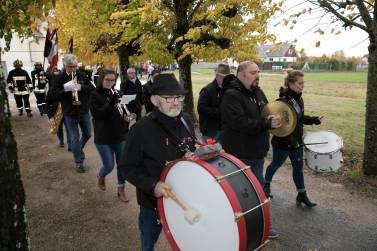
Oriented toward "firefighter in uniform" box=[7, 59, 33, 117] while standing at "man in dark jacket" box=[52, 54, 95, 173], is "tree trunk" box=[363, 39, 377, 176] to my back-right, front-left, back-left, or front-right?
back-right

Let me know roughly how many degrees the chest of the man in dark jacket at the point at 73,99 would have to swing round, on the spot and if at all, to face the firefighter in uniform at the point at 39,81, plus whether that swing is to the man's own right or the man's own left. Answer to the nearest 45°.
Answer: approximately 180°

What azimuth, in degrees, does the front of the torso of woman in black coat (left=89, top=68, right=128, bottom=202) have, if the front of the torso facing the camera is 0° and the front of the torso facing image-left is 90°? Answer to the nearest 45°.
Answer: approximately 315°

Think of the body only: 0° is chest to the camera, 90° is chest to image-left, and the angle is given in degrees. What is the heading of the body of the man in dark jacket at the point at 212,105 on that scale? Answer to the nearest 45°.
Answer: approximately 315°

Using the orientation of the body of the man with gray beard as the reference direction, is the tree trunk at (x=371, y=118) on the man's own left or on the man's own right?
on the man's own left
